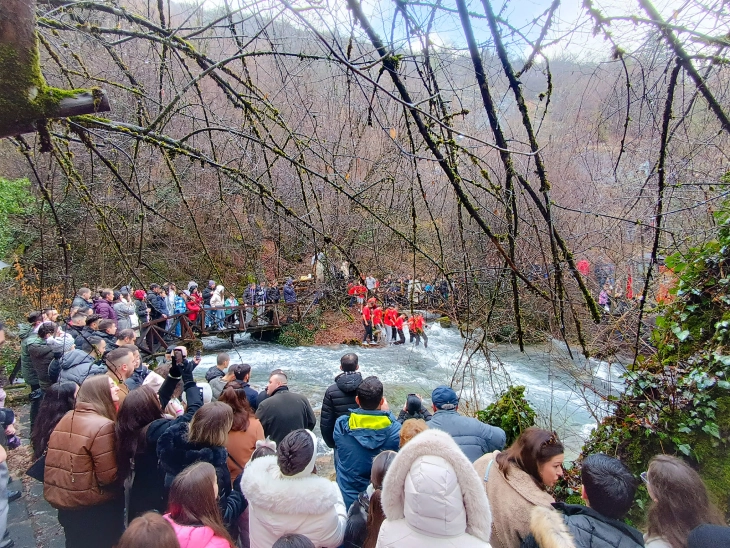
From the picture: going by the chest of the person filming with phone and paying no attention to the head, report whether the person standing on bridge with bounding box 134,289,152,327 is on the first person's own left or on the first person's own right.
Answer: on the first person's own left

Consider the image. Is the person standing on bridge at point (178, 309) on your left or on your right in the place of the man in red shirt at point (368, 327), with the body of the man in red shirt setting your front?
on your right

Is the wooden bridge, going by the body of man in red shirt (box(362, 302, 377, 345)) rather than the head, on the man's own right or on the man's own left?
on the man's own right

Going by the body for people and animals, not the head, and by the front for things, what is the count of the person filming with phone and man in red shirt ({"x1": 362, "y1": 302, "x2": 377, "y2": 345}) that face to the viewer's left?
0

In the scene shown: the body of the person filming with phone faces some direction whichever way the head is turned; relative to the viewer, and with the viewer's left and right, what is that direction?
facing away from the viewer and to the right of the viewer

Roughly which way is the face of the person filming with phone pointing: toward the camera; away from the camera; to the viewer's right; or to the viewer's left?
away from the camera

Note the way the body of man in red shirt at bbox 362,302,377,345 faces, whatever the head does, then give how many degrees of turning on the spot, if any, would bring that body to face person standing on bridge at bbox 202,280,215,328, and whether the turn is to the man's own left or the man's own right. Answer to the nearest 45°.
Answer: approximately 135° to the man's own right

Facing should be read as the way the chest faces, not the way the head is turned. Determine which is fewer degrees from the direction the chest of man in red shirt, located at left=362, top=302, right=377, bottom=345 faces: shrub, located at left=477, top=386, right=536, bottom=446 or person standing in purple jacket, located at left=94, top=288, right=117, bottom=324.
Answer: the shrub

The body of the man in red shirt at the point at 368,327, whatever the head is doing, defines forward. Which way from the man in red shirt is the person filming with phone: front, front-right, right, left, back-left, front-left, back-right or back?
front-right

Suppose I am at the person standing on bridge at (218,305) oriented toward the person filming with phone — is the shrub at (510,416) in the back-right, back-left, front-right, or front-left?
front-left

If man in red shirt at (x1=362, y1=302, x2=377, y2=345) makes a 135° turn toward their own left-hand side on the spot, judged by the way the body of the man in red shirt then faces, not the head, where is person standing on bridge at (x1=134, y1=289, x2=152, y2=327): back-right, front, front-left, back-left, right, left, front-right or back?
back-left

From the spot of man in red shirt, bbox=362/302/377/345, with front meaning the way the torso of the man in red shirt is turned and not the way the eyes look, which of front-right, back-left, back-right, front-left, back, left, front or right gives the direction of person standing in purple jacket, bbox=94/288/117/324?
right

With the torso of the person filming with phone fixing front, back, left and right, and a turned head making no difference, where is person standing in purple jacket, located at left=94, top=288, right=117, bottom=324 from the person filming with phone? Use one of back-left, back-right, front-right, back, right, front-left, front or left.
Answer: front-left
